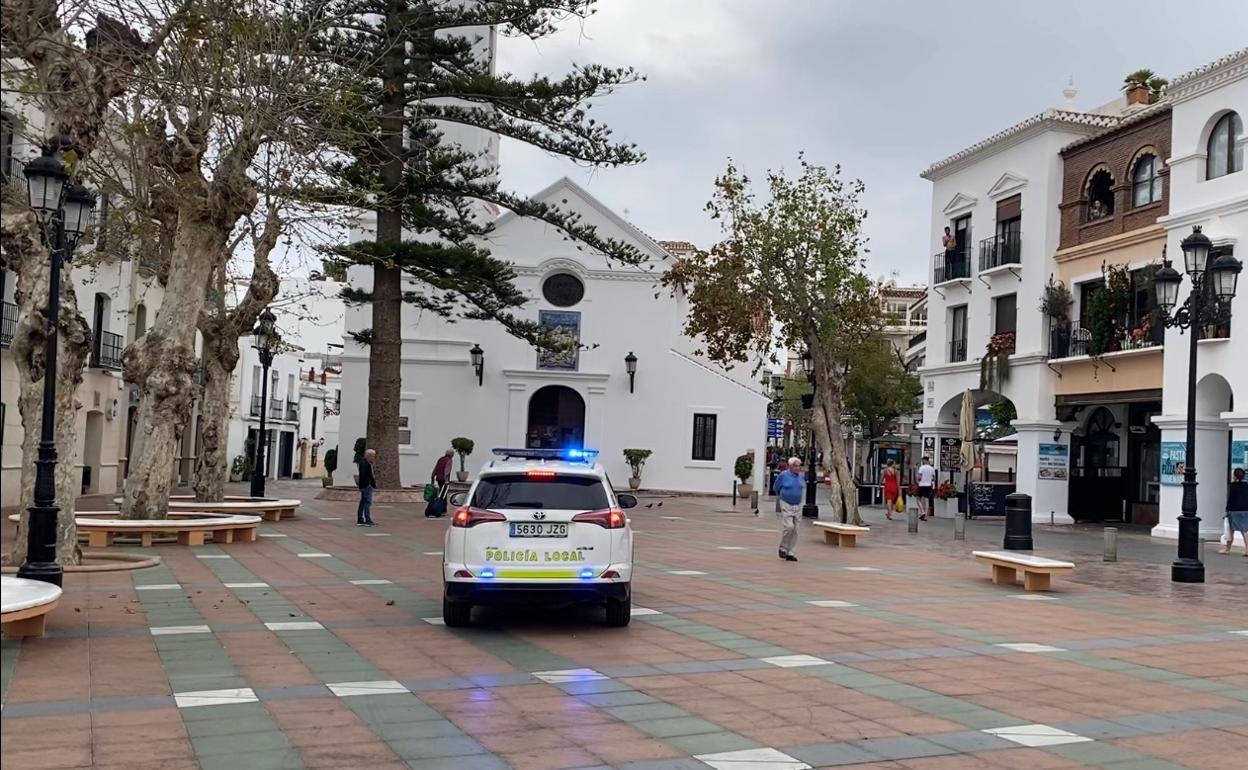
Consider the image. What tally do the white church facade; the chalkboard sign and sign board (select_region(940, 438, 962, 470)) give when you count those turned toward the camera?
3

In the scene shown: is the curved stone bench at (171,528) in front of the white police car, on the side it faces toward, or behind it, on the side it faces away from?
in front

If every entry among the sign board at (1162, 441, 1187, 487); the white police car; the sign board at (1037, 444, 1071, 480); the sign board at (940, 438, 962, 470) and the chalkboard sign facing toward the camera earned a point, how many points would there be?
4

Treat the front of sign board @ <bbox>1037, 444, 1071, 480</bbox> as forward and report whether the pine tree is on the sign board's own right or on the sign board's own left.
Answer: on the sign board's own right

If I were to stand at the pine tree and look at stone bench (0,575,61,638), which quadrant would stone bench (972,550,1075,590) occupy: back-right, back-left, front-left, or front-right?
front-left

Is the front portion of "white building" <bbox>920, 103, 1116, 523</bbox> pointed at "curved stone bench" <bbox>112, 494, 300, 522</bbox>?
yes

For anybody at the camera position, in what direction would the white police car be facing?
facing away from the viewer

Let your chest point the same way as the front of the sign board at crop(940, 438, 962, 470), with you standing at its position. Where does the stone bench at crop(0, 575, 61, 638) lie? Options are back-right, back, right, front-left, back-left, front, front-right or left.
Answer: front

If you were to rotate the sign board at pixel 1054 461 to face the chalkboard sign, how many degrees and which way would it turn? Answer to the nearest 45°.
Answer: approximately 45° to its right

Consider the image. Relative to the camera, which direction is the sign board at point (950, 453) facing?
toward the camera

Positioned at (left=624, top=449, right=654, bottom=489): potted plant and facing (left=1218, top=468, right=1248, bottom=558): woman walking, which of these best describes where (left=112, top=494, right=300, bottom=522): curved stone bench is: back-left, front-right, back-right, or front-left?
front-right

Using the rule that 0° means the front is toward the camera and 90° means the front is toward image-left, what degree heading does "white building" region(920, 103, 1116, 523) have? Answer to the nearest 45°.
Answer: approximately 45°
